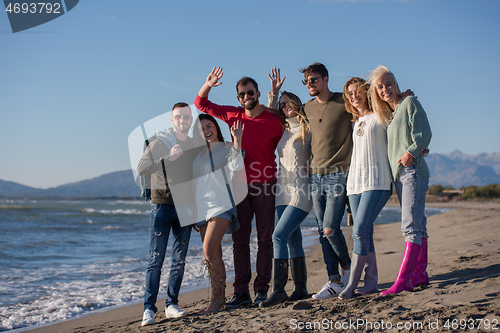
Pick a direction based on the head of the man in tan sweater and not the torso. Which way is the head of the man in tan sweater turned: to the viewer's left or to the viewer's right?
to the viewer's left

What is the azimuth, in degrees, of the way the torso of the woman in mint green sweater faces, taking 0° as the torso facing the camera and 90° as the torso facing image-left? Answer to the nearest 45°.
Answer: approximately 45°

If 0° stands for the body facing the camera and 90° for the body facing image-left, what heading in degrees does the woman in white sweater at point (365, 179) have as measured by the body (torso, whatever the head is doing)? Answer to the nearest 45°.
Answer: approximately 45°
